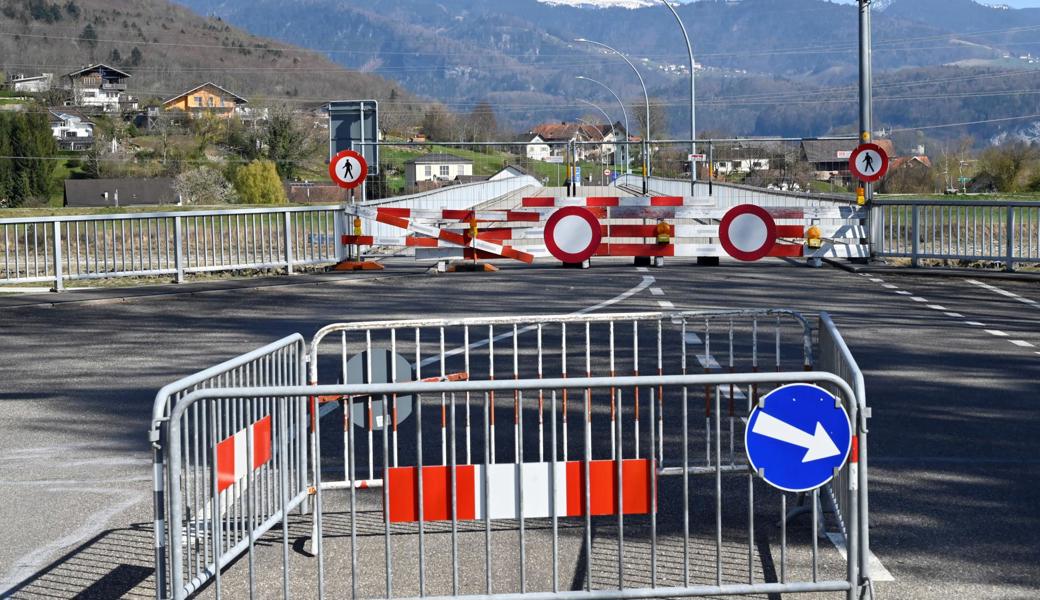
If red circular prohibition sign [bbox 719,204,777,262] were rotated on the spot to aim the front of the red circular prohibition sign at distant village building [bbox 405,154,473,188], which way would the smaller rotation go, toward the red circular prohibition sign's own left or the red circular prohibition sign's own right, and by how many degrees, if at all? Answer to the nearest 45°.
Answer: approximately 135° to the red circular prohibition sign's own right

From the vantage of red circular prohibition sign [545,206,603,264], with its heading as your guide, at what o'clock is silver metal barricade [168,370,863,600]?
The silver metal barricade is roughly at 12 o'clock from the red circular prohibition sign.

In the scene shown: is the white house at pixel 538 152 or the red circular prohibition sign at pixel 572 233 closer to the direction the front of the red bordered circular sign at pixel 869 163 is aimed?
the red circular prohibition sign

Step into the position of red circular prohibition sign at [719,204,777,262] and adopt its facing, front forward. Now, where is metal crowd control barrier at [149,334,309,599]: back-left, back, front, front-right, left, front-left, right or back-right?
front

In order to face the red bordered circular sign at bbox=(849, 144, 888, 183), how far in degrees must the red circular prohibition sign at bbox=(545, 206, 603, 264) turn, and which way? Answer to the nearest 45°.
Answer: approximately 135° to its left

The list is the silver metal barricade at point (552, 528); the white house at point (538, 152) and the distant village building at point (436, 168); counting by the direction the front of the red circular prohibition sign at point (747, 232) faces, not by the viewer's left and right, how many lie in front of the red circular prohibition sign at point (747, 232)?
1

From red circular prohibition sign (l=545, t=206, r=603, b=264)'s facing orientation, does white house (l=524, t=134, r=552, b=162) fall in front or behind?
behind

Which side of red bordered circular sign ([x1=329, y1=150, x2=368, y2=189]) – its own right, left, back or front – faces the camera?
front

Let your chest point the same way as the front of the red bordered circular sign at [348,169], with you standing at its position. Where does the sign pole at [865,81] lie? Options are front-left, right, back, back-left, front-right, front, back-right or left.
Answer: left

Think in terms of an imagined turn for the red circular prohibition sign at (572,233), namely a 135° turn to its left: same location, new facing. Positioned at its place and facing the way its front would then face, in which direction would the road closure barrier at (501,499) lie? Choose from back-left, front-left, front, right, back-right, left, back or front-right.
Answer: back-right

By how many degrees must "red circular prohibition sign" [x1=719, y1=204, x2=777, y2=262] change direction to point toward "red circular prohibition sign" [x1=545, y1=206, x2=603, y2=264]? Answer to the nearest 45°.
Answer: approximately 90° to its right

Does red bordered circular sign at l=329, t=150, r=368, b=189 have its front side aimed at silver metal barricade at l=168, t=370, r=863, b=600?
yes

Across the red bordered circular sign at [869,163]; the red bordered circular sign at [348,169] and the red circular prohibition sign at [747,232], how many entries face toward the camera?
3

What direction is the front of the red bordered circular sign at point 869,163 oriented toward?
toward the camera

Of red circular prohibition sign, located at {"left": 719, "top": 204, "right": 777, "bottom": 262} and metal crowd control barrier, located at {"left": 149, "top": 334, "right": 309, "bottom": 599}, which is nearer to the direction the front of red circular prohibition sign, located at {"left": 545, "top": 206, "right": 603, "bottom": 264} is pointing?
the metal crowd control barrier

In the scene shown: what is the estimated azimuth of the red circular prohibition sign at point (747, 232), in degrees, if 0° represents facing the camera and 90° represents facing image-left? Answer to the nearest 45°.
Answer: approximately 0°

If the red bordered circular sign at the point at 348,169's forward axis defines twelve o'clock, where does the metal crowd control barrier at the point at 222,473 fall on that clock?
The metal crowd control barrier is roughly at 12 o'clock from the red bordered circular sign.

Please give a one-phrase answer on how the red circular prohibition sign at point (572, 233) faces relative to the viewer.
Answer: facing the viewer
